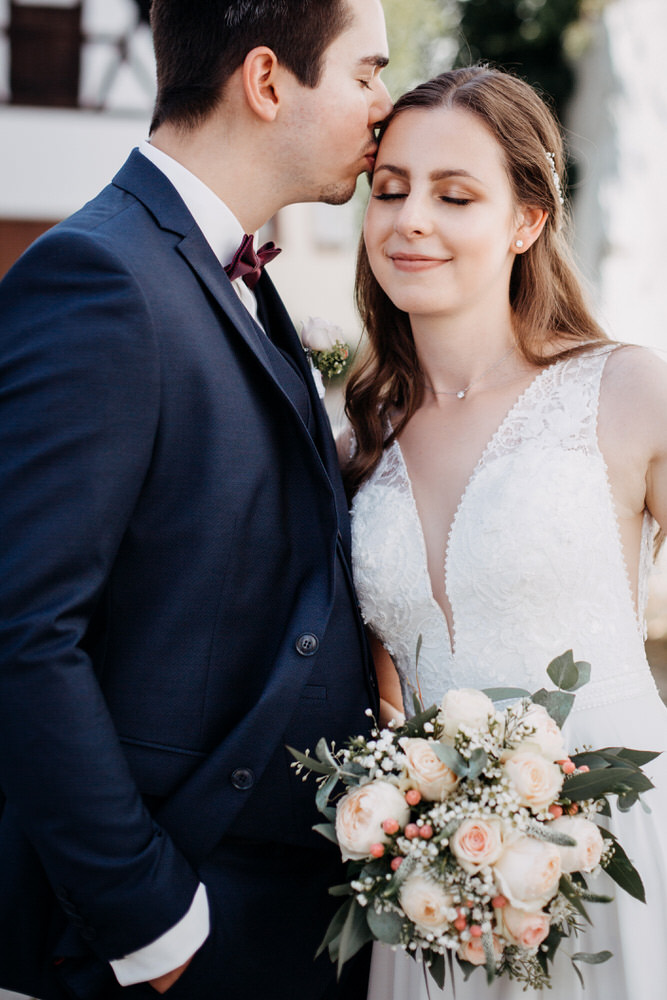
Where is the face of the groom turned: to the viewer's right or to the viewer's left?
to the viewer's right

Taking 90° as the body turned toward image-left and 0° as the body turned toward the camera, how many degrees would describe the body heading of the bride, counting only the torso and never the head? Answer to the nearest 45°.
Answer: approximately 45°
